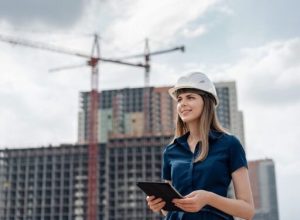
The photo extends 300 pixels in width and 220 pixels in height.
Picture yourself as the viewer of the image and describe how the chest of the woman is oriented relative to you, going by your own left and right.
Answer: facing the viewer and to the left of the viewer
